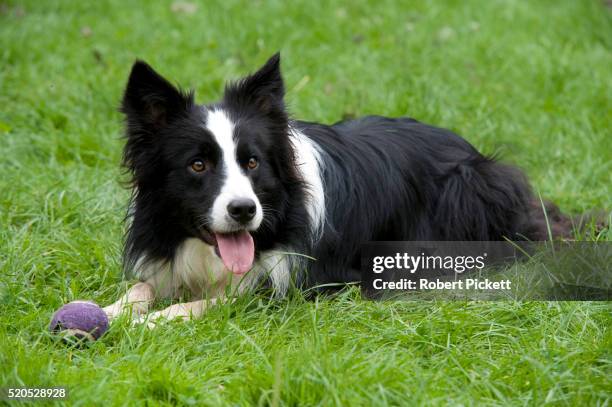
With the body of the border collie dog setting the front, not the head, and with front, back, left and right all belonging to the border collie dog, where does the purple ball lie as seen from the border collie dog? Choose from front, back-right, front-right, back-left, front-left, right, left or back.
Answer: front

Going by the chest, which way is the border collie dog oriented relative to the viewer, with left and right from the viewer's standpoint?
facing the viewer and to the left of the viewer
